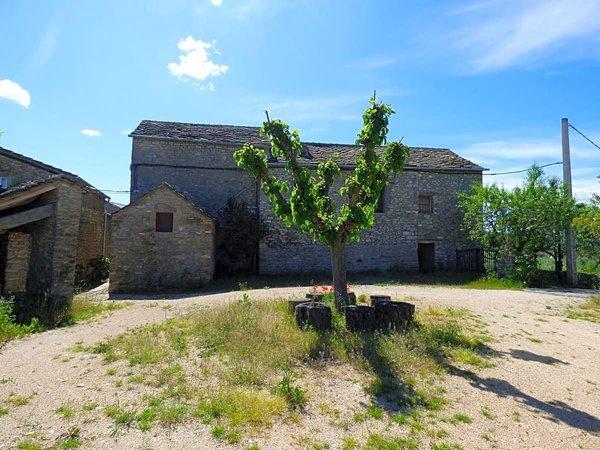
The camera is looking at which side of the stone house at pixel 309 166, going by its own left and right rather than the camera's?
front

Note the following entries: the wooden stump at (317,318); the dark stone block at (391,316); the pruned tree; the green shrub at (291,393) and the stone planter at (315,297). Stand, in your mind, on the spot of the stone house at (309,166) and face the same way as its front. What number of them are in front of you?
5

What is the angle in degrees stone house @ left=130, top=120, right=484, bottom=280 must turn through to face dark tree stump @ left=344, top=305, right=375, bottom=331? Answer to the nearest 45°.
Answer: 0° — it already faces it

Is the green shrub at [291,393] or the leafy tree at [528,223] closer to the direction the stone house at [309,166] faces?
the green shrub

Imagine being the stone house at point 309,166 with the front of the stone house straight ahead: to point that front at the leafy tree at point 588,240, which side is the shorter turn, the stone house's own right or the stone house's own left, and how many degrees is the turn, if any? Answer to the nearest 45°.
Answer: approximately 90° to the stone house's own left

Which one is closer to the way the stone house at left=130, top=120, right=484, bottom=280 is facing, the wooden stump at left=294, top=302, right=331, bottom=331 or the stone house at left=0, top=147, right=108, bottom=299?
the wooden stump

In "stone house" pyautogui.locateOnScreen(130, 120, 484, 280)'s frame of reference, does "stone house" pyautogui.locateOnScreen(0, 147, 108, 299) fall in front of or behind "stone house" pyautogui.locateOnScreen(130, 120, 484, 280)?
in front

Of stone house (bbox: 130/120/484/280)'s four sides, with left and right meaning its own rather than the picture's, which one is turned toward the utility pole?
left

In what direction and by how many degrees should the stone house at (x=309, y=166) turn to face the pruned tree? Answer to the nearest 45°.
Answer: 0° — it already faces it

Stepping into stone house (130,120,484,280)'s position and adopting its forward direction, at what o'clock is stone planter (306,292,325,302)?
The stone planter is roughly at 12 o'clock from the stone house.

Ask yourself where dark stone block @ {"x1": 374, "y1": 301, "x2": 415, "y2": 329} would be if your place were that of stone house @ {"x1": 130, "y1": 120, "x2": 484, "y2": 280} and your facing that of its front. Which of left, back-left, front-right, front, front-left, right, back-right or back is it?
front

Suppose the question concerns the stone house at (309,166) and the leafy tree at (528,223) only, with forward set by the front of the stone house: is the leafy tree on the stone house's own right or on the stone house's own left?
on the stone house's own left

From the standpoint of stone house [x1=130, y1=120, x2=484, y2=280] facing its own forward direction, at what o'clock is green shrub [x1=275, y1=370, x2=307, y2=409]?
The green shrub is roughly at 12 o'clock from the stone house.

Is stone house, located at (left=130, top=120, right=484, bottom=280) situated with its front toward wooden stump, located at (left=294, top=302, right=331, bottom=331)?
yes

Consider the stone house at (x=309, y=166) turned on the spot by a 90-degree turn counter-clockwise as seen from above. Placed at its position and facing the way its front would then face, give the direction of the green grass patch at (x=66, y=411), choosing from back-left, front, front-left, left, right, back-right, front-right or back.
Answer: right

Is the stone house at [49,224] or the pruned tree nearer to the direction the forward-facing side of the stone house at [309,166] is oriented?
the pruned tree
